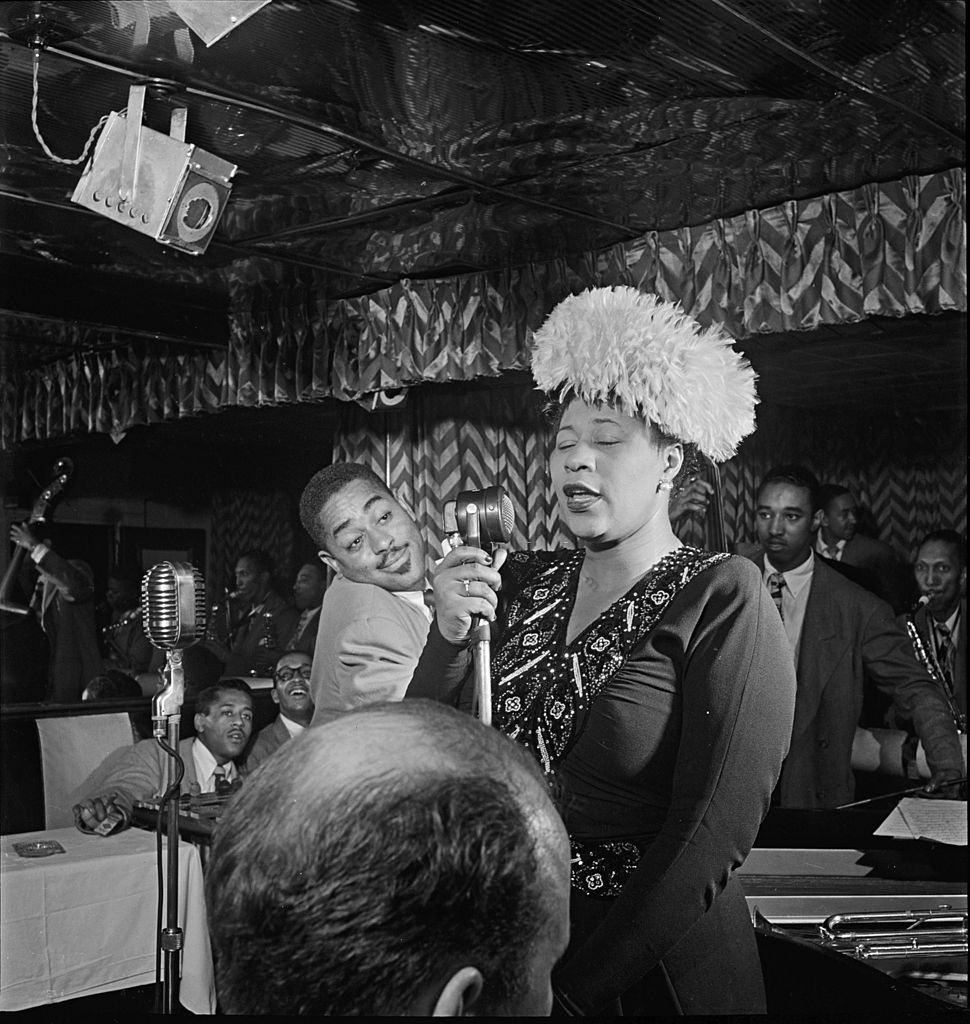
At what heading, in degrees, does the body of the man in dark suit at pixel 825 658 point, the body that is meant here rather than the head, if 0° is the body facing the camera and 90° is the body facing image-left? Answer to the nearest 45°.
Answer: approximately 45°

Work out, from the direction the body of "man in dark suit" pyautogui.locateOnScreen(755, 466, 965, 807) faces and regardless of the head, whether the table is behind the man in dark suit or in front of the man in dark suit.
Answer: in front

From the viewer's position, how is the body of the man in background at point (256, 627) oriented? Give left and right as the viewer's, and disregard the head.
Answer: facing the viewer and to the left of the viewer

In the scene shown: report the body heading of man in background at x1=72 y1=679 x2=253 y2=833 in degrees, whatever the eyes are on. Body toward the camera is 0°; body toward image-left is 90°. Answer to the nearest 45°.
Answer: approximately 315°

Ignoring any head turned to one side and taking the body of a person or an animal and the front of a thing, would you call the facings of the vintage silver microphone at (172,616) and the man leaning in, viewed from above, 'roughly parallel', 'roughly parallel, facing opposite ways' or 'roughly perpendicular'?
roughly perpendicular

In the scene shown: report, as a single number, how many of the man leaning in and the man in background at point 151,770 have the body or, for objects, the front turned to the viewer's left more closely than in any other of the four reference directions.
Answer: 0

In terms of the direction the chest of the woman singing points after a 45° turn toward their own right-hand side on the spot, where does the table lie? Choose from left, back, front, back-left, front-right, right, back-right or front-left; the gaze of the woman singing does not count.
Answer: front

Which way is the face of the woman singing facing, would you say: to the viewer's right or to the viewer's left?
to the viewer's left
